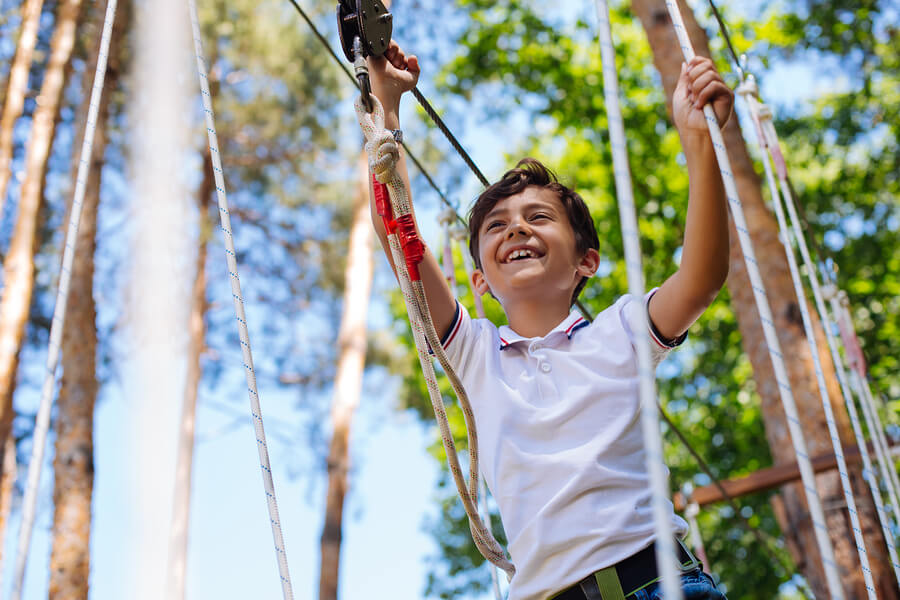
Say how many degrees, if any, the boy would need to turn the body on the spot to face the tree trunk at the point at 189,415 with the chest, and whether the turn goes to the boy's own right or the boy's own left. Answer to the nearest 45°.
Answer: approximately 135° to the boy's own right

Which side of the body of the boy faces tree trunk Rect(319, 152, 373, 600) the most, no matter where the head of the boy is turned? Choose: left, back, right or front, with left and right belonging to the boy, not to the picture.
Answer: back

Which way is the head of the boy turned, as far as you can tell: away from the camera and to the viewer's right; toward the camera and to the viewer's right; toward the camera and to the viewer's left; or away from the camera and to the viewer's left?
toward the camera and to the viewer's left

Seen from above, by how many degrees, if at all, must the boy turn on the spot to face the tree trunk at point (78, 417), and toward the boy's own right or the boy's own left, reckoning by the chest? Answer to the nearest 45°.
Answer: approximately 135° to the boy's own right

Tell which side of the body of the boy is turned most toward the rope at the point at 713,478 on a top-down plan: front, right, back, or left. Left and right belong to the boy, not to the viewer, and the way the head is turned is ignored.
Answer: back

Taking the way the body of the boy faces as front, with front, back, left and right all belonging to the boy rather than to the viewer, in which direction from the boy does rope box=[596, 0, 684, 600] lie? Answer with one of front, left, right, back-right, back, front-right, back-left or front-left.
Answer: front

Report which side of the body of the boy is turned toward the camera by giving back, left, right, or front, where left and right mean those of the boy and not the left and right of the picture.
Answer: front

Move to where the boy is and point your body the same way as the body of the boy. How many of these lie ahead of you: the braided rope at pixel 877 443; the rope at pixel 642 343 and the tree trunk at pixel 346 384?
1

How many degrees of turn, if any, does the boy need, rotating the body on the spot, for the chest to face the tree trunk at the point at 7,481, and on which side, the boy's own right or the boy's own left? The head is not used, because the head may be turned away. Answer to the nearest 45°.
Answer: approximately 135° to the boy's own right

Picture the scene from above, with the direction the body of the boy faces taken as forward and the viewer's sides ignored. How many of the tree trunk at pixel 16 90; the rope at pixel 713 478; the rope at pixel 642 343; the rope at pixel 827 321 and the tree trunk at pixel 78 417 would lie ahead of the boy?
1

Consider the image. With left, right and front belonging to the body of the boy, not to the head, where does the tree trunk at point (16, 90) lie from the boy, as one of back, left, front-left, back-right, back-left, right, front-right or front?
back-right
